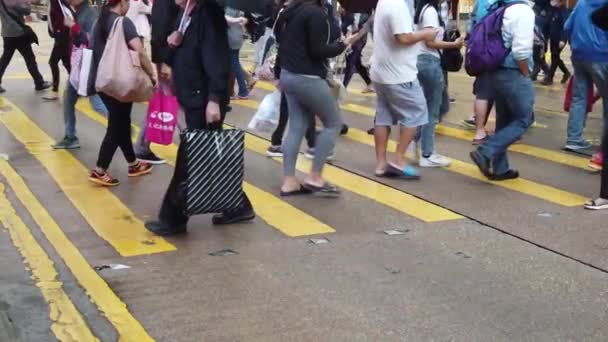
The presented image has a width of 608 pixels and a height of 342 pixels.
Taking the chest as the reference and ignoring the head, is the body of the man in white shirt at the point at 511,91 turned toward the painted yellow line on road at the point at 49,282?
no

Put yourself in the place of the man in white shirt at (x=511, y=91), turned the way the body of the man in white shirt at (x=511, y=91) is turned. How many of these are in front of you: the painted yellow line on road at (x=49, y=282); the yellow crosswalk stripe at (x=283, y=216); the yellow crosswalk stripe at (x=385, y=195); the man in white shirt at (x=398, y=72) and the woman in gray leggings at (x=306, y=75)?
0

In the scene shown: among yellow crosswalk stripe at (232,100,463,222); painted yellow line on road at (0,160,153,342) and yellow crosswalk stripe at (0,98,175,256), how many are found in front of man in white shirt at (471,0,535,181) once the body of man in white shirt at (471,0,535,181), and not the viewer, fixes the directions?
0

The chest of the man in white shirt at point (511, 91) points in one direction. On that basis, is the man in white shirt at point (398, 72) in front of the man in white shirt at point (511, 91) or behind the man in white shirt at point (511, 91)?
behind

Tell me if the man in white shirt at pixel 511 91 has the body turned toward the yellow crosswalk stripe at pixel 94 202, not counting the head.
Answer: no

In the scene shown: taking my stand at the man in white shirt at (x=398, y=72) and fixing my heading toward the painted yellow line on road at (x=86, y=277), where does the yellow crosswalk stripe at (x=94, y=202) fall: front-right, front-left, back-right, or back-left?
front-right

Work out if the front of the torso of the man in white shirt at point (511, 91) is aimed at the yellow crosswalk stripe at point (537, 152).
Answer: no
